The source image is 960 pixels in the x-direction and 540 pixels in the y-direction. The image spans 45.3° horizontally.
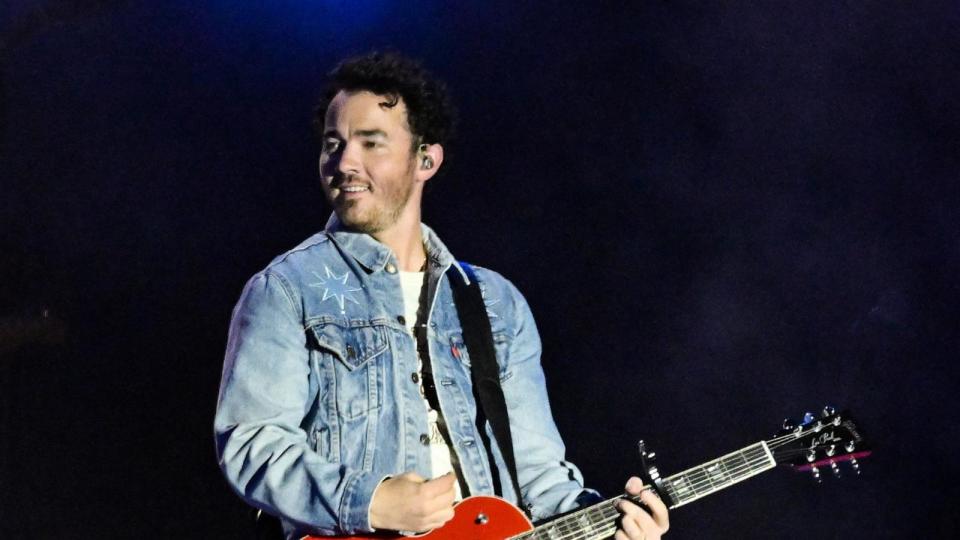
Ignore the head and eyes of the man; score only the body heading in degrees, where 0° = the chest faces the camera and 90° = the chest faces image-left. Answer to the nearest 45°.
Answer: approximately 315°
